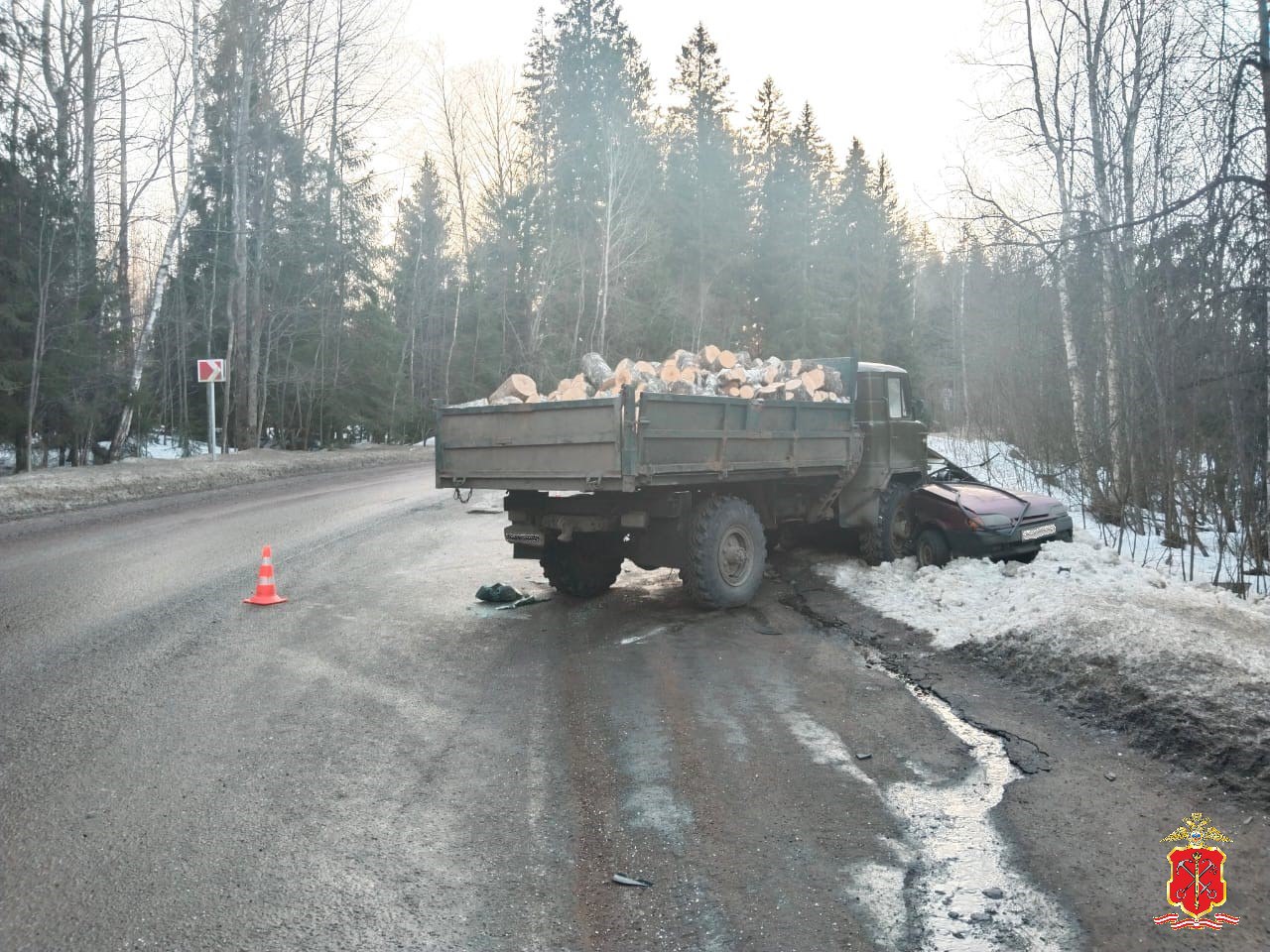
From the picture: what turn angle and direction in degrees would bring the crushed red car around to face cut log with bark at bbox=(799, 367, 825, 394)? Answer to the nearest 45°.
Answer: approximately 90° to its right

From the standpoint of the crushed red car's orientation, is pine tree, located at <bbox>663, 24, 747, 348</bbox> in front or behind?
behind

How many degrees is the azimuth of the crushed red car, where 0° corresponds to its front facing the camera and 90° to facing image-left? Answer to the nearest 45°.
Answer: approximately 315°

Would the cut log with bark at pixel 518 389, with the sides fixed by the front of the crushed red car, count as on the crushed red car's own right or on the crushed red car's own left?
on the crushed red car's own right

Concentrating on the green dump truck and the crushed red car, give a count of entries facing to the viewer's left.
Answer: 0

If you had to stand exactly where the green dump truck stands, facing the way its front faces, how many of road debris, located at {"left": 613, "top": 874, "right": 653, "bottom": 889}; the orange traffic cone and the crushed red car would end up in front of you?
1

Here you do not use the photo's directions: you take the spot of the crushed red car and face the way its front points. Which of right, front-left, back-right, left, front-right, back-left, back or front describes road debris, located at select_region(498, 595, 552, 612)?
right

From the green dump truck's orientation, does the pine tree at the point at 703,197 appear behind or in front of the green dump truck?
in front

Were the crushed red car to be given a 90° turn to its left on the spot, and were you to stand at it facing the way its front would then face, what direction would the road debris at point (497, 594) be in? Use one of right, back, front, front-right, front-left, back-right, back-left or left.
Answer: back

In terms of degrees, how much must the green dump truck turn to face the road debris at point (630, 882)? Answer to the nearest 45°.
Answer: approximately 135° to its right

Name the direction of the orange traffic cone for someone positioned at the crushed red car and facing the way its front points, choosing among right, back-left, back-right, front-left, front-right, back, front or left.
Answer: right

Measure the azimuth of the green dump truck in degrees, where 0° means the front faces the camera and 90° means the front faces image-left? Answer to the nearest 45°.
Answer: approximately 225°
